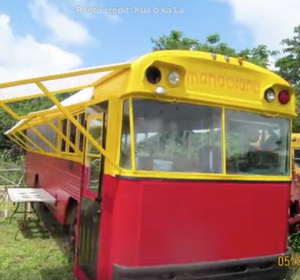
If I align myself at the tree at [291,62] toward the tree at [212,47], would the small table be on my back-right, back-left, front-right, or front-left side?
front-left

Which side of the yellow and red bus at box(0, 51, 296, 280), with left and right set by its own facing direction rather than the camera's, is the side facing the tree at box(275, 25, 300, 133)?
left

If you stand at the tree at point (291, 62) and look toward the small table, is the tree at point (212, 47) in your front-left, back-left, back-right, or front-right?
front-right

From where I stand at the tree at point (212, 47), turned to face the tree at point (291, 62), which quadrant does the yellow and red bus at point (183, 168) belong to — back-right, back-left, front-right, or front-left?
back-right

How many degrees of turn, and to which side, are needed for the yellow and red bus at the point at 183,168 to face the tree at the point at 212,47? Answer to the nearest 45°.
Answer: approximately 135° to its left

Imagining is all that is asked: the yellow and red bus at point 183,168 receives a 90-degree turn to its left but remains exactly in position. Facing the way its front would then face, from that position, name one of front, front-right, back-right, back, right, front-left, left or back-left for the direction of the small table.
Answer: back

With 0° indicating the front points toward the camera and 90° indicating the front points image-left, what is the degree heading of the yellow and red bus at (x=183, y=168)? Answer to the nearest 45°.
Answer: approximately 315°
